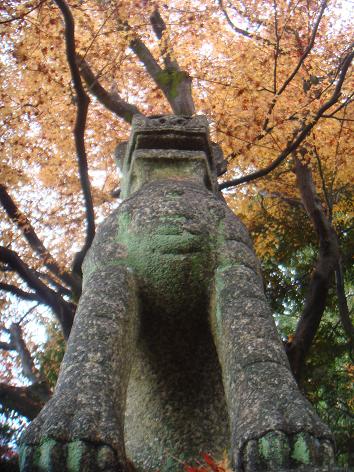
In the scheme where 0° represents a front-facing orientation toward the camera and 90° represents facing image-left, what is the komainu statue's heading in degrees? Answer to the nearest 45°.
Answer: approximately 0°
